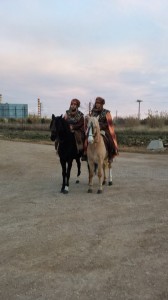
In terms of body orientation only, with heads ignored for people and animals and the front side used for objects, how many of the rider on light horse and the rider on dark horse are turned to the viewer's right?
0

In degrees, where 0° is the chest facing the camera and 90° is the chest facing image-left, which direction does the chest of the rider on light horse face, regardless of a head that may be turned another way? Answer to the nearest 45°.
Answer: approximately 45°

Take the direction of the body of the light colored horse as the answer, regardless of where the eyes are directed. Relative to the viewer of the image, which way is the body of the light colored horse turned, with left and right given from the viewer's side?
facing the viewer and to the left of the viewer

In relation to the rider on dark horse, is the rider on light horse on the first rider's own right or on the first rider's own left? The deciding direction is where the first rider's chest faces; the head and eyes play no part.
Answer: on the first rider's own left

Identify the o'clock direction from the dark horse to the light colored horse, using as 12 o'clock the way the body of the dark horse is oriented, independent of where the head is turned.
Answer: The light colored horse is roughly at 8 o'clock from the dark horse.

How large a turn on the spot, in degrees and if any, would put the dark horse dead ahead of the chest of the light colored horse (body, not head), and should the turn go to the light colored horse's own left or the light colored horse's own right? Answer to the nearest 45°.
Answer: approximately 45° to the light colored horse's own right
